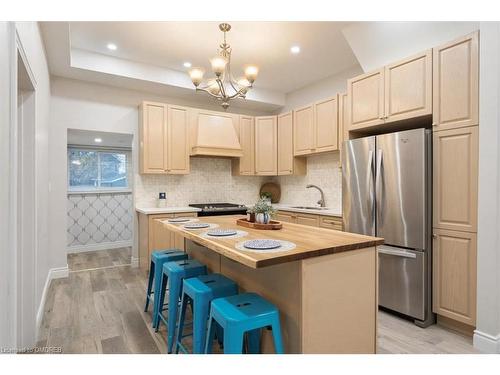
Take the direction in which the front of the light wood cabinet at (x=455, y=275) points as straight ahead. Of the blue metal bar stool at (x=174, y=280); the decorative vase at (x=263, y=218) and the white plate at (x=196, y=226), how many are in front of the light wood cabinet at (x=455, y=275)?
3

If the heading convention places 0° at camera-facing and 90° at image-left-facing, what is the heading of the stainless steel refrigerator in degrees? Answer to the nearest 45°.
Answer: approximately 45°

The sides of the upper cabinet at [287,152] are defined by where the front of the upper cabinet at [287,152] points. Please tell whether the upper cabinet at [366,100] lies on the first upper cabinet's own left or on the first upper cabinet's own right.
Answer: on the first upper cabinet's own left
